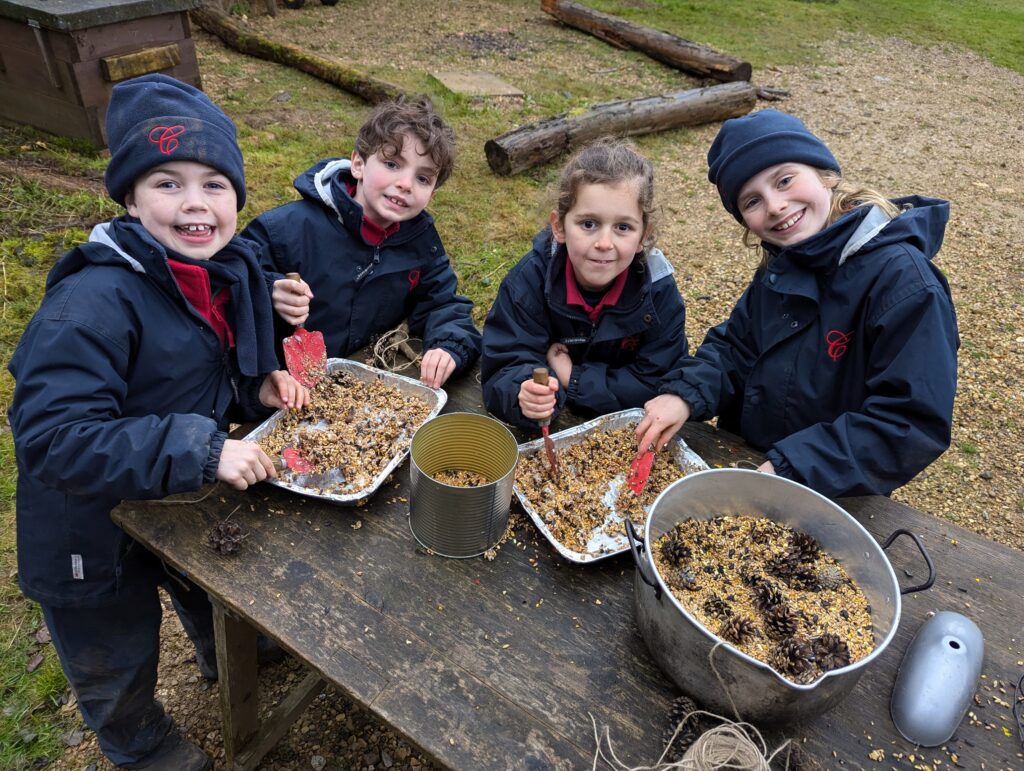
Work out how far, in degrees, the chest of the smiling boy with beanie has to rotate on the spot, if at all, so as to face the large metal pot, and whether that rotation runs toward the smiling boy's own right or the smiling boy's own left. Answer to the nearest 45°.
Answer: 0° — they already face it

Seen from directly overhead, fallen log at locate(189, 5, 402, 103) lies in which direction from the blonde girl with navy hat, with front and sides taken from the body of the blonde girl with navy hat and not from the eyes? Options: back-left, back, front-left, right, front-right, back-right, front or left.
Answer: right

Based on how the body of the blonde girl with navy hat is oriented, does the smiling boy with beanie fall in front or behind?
in front

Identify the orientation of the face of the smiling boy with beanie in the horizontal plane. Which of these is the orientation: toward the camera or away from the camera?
toward the camera

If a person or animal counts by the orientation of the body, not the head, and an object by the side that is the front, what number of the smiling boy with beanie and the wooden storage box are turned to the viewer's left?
0

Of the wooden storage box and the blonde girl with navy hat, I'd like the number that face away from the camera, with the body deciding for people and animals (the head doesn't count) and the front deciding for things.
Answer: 0

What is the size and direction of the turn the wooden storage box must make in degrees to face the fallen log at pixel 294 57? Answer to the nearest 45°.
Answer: approximately 90° to its left

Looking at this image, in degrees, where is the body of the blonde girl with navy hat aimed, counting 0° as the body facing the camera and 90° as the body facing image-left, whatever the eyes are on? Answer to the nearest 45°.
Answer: approximately 45°

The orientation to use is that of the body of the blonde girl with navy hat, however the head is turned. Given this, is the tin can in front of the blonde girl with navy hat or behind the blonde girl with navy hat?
in front

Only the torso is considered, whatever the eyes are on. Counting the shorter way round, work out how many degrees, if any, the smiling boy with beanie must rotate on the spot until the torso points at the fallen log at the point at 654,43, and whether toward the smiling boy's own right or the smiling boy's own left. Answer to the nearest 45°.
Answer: approximately 90° to the smiling boy's own left

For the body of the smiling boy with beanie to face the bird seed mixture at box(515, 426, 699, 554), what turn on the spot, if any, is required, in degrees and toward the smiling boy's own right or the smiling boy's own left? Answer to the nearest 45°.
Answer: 0° — they already face it
